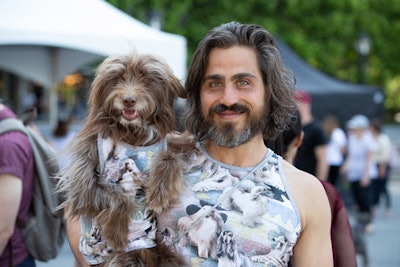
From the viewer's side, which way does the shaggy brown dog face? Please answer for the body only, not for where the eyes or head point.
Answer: toward the camera

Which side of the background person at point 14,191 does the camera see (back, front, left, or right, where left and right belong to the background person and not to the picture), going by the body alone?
left

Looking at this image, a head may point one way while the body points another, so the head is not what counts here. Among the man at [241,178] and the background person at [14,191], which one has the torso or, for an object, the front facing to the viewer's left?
the background person

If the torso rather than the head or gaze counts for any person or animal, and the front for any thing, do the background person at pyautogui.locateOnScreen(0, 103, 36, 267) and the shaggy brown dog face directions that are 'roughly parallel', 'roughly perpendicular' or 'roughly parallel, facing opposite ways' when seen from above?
roughly perpendicular

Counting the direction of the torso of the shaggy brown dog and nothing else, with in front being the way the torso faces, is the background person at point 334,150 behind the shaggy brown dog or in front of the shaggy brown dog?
behind

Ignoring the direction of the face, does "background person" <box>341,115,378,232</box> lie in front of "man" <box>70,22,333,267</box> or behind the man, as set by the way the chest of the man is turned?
behind

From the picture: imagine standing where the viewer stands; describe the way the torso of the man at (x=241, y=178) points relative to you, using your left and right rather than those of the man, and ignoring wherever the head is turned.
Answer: facing the viewer
